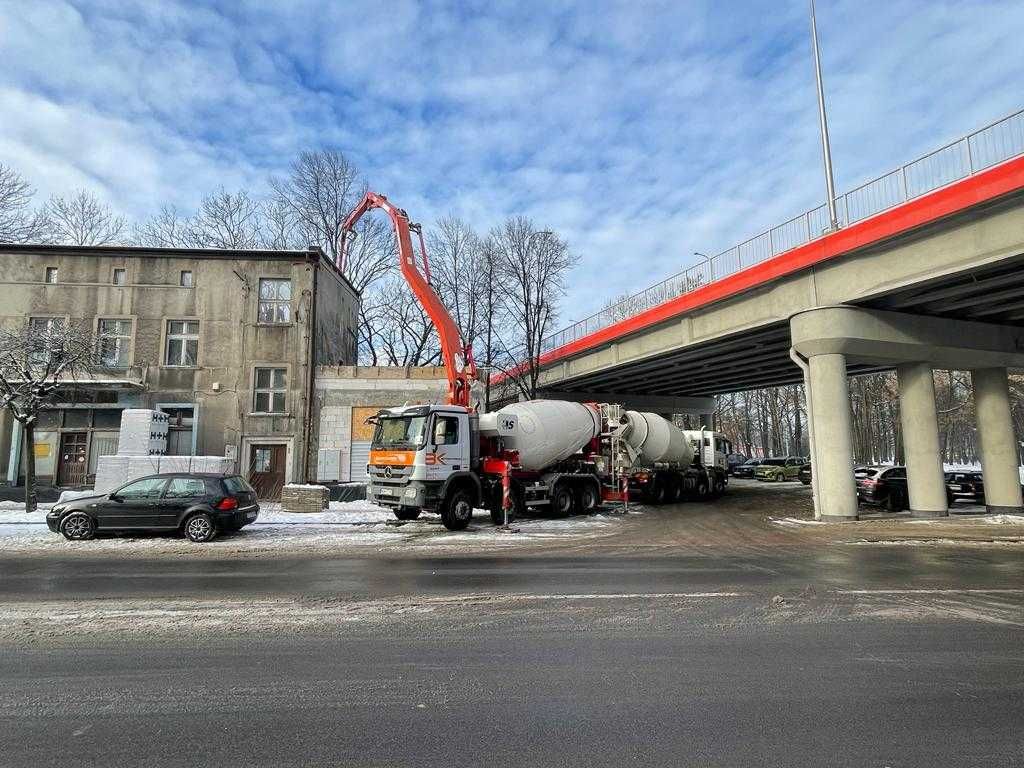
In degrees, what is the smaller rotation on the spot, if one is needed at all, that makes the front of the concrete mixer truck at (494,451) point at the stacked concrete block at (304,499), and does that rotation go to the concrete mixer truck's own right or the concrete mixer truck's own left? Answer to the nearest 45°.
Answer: approximately 45° to the concrete mixer truck's own right

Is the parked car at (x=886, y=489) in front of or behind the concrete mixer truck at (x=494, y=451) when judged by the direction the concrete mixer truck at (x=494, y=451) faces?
behind

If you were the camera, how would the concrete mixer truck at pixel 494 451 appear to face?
facing the viewer and to the left of the viewer

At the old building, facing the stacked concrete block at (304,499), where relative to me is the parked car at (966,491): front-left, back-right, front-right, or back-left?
front-left

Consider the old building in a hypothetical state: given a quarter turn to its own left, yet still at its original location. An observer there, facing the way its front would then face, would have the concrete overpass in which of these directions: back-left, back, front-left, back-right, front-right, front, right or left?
front-right

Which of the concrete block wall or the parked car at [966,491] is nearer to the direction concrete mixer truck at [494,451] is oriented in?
the concrete block wall

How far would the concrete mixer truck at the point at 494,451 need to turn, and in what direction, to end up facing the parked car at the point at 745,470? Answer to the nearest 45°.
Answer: approximately 180°

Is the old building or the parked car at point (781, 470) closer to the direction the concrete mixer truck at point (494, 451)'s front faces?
the old building

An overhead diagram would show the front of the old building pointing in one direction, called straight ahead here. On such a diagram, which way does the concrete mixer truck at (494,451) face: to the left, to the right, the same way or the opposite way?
to the right

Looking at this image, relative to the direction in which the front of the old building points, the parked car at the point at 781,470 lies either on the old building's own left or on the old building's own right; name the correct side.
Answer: on the old building's own left

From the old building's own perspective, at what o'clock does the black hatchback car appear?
The black hatchback car is roughly at 12 o'clock from the old building.

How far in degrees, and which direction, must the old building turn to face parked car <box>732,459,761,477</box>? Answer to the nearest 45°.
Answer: approximately 90° to its left

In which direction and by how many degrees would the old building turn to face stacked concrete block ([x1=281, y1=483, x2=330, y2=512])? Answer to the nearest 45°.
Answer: approximately 45° to its left

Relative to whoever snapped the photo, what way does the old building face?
facing the viewer

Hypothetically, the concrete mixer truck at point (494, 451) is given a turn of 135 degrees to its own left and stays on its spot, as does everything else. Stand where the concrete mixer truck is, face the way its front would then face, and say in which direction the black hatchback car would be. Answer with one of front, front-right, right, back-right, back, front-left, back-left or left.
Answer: back-right
